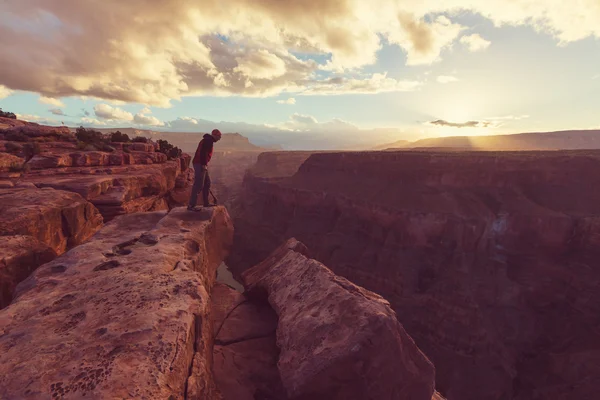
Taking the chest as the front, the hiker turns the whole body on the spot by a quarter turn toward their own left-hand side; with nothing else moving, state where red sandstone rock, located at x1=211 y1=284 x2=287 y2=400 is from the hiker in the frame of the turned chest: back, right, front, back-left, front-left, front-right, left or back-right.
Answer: back

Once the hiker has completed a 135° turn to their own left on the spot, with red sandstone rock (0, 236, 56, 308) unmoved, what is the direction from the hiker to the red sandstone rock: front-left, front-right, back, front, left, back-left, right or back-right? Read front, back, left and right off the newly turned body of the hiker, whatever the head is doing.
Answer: left

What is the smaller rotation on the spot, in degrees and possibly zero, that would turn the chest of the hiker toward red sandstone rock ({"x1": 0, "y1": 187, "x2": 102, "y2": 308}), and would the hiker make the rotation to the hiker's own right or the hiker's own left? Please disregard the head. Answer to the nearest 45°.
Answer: approximately 180°

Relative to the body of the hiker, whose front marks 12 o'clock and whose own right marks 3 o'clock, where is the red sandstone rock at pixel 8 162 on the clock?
The red sandstone rock is roughly at 7 o'clock from the hiker.

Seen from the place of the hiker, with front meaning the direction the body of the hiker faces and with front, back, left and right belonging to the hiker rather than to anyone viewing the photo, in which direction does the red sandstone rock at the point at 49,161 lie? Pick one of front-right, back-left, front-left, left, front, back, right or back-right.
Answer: back-left

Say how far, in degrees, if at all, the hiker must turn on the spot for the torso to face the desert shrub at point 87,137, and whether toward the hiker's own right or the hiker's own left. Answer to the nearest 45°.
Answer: approximately 135° to the hiker's own left

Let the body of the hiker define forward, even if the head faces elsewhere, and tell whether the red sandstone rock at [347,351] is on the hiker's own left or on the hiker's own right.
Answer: on the hiker's own right

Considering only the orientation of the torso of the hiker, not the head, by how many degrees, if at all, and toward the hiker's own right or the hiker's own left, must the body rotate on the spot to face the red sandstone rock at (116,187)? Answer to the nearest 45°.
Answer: approximately 135° to the hiker's own left

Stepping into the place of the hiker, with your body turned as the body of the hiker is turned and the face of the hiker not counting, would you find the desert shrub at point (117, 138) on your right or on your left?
on your left

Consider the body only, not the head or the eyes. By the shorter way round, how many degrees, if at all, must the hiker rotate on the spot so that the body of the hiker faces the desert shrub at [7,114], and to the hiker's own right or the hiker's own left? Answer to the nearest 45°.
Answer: approximately 135° to the hiker's own left

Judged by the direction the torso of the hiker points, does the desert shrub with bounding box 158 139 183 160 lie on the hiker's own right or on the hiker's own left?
on the hiker's own left

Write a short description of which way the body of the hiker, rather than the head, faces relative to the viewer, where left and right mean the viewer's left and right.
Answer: facing to the right of the viewer
